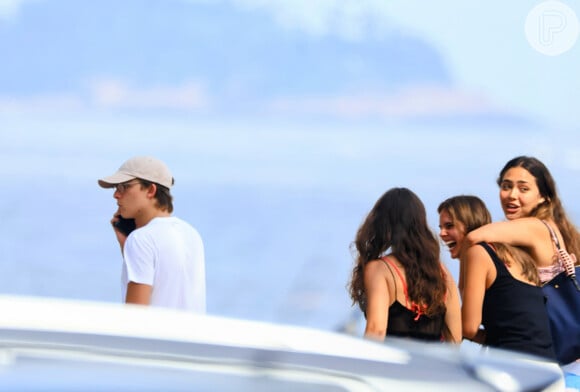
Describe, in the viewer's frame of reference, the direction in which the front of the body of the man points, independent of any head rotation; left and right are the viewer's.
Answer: facing away from the viewer and to the left of the viewer

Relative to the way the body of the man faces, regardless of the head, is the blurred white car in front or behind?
behind

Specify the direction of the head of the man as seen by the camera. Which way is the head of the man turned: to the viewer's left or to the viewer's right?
to the viewer's left
